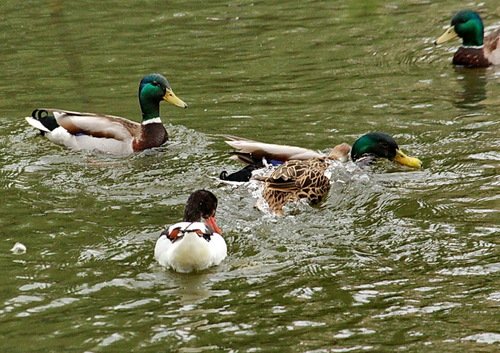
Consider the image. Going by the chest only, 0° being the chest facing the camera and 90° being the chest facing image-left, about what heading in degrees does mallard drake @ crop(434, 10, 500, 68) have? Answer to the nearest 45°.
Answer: approximately 90°

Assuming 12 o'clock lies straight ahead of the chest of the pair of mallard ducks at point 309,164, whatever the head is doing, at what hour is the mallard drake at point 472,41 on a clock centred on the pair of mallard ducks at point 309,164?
the mallard drake at point 472,41 is roughly at 10 o'clock from the pair of mallard ducks at point 309,164.

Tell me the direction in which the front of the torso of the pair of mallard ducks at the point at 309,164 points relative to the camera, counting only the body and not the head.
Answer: to the viewer's right

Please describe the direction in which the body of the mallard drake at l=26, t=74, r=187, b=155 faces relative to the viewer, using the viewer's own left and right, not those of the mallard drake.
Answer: facing to the right of the viewer

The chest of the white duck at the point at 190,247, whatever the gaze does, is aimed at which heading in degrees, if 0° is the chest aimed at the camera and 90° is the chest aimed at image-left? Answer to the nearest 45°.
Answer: approximately 180°

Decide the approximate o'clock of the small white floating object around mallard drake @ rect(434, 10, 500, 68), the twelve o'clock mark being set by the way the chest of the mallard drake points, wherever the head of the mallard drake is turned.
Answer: The small white floating object is roughly at 10 o'clock from the mallard drake.

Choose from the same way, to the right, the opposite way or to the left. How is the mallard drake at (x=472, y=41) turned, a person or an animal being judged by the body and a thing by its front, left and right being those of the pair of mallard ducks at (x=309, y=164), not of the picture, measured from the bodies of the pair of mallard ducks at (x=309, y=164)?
the opposite way
